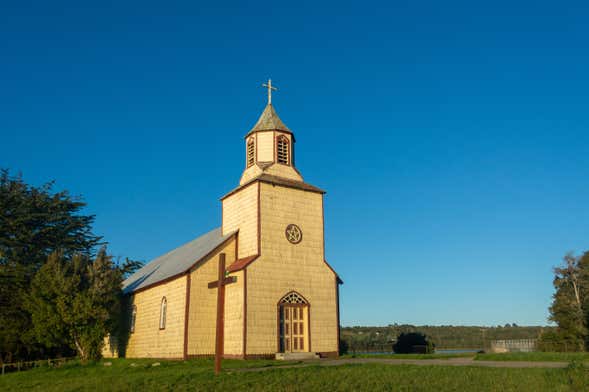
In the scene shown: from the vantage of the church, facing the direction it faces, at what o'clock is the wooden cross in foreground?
The wooden cross in foreground is roughly at 2 o'clock from the church.

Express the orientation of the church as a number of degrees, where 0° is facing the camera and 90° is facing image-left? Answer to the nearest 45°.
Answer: approximately 315°

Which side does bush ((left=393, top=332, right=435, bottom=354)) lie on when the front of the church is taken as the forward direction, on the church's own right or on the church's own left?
on the church's own left

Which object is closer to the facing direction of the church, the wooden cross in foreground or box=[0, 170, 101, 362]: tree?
the wooden cross in foreground

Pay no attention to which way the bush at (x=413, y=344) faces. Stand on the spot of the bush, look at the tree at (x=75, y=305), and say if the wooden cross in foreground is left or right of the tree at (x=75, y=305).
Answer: left

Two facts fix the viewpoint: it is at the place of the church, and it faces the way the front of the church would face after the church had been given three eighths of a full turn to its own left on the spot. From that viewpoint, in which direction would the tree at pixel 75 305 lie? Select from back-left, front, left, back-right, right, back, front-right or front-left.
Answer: left
